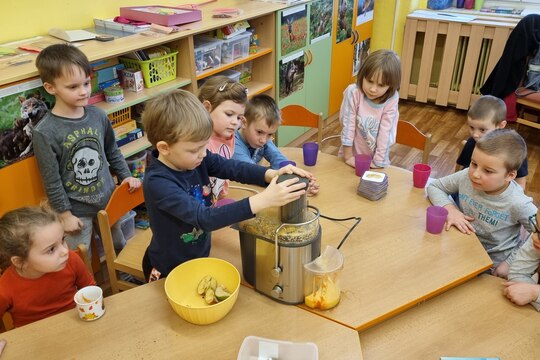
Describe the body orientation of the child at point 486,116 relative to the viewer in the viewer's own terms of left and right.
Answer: facing the viewer and to the left of the viewer

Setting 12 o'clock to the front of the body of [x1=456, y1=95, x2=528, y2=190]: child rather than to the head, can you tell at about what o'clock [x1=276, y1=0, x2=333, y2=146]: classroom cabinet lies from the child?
The classroom cabinet is roughly at 3 o'clock from the child.

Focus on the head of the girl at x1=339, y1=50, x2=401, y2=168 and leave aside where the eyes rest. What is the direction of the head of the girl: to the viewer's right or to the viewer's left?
to the viewer's left

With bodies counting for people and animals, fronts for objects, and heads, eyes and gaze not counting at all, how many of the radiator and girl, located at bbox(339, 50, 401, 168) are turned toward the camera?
2

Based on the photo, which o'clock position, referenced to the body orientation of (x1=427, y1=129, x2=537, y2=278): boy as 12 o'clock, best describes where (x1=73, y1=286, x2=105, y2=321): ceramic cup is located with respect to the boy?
The ceramic cup is roughly at 12 o'clock from the boy.

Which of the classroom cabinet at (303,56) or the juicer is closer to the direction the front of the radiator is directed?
the juicer

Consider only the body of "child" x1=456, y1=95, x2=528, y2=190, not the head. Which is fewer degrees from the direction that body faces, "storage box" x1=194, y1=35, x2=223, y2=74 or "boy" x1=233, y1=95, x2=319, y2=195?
the boy

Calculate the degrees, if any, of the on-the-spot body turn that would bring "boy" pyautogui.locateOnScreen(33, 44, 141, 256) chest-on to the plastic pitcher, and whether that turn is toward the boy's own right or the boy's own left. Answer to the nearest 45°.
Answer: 0° — they already face it

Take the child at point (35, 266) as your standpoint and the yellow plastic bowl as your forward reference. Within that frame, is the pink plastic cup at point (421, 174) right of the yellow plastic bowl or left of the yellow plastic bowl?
left

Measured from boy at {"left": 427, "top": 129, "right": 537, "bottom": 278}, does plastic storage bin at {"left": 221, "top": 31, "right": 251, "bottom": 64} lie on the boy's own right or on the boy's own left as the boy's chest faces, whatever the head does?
on the boy's own right

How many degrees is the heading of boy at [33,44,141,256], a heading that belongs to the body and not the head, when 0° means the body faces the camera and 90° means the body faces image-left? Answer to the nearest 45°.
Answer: approximately 315°

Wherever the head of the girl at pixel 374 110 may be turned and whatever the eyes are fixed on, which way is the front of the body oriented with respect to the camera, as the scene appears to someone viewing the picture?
toward the camera

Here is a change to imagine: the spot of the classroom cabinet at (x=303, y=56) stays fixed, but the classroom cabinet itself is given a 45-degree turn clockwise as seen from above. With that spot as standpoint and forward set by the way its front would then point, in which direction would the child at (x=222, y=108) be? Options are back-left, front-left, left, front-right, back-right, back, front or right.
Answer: front

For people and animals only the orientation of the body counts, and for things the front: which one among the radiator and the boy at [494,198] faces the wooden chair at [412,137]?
the radiator

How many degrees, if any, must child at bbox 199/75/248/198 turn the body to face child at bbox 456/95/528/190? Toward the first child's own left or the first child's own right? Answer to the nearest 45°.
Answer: approximately 45° to the first child's own left

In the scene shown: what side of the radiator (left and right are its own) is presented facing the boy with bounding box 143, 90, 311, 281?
front

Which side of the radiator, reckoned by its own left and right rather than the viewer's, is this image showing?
front

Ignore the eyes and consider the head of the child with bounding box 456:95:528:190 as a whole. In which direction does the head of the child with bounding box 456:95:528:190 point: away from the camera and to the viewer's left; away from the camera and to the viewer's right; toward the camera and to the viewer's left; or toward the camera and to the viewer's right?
toward the camera and to the viewer's left
